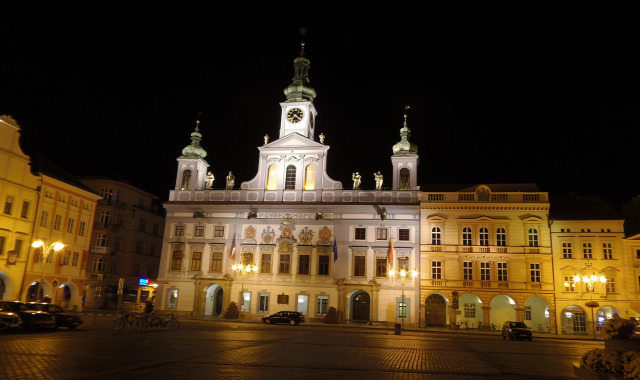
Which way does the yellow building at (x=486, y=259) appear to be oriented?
toward the camera

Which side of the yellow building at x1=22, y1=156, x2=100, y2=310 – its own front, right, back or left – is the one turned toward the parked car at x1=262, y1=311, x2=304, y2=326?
front

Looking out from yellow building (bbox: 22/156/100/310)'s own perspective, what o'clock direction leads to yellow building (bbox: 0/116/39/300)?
yellow building (bbox: 0/116/39/300) is roughly at 3 o'clock from yellow building (bbox: 22/156/100/310).

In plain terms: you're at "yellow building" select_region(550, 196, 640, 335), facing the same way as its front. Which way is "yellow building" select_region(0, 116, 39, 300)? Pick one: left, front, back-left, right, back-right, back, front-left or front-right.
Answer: front-right

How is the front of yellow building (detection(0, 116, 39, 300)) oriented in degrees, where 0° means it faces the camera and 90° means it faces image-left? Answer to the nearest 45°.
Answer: approximately 315°

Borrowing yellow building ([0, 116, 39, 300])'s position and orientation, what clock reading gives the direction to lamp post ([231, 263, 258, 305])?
The lamp post is roughly at 11 o'clock from the yellow building.

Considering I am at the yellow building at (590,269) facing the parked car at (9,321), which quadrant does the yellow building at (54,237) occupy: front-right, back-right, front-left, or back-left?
front-right

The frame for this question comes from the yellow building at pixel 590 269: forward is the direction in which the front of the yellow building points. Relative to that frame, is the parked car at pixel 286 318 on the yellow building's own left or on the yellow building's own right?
on the yellow building's own right

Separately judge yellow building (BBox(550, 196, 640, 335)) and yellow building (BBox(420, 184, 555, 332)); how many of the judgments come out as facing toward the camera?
2

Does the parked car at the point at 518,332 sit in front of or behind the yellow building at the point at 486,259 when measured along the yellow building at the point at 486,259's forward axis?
in front

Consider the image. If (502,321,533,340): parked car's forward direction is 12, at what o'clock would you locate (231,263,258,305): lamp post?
The lamp post is roughly at 5 o'clock from the parked car.

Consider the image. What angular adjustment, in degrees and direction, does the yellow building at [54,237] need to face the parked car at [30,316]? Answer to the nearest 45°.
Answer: approximately 45° to its right

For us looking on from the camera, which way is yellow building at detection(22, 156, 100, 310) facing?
facing the viewer and to the right of the viewer

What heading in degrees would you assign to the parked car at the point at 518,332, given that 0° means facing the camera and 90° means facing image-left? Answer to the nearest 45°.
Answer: approximately 315°

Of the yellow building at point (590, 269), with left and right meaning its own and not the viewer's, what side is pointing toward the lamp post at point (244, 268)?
right

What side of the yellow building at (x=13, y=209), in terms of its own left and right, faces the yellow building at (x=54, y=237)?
left
